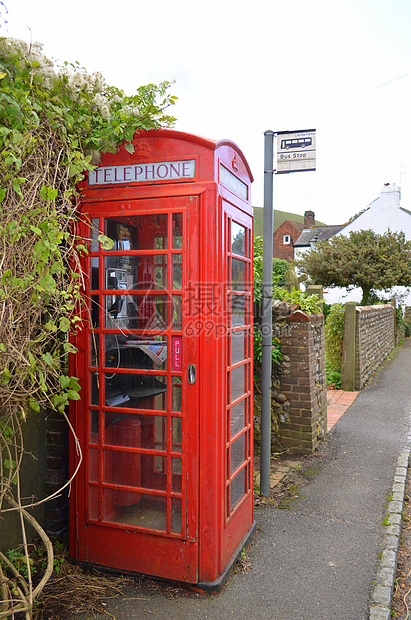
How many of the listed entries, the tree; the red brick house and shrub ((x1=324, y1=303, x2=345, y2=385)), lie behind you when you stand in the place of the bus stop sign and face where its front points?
3

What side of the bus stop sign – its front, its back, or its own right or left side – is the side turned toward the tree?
back

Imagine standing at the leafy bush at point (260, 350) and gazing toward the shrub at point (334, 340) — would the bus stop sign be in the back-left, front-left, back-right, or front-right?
back-right

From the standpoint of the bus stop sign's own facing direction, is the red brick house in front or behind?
behind

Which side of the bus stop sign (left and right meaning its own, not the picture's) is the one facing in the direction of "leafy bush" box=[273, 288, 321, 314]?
back

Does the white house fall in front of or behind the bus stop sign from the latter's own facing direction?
behind

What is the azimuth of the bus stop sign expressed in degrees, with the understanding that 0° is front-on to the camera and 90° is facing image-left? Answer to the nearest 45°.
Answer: approximately 0°

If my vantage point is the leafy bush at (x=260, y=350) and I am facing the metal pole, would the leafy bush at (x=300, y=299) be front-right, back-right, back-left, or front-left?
back-left
